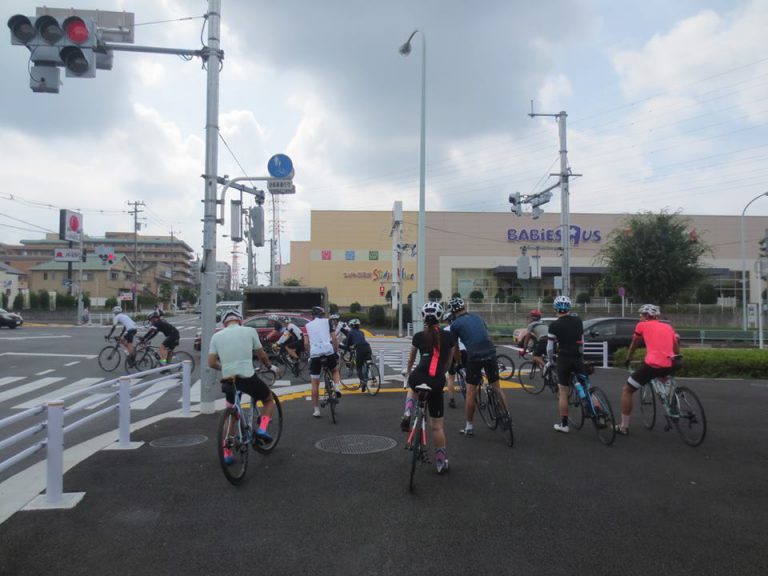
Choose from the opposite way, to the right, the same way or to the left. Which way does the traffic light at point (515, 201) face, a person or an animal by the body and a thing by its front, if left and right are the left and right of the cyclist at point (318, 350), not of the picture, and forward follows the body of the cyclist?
to the left

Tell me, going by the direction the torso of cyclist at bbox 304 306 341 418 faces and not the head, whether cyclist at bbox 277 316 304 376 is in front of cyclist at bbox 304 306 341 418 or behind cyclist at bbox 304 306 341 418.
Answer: in front

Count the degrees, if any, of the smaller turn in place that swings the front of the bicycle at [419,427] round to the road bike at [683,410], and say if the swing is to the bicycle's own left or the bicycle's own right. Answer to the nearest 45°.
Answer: approximately 45° to the bicycle's own right

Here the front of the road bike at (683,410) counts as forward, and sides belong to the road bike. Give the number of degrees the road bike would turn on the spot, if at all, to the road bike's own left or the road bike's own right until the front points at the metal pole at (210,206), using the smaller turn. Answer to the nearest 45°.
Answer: approximately 45° to the road bike's own left

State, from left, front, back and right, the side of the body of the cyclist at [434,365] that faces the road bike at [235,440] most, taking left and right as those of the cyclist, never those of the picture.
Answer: left

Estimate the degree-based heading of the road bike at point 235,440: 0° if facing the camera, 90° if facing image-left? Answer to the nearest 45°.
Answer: approximately 225°

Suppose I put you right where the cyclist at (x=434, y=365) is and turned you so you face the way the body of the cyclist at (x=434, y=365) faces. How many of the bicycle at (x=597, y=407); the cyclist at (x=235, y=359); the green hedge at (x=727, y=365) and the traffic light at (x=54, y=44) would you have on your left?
2

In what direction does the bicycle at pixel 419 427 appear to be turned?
away from the camera

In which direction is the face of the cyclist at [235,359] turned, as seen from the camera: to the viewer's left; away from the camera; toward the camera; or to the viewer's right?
away from the camera

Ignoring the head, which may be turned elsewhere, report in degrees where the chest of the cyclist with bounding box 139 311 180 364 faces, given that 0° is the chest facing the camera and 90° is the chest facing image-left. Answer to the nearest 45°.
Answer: approximately 90°

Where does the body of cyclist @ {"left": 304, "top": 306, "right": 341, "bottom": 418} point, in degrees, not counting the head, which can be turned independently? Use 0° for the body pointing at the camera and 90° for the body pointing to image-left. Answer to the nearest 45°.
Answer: approximately 180°

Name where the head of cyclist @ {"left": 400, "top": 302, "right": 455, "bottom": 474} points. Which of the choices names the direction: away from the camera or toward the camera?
away from the camera

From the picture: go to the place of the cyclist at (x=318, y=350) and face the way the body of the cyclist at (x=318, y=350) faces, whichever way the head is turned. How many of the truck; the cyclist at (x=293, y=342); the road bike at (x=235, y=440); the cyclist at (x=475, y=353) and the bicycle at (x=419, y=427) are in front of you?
2

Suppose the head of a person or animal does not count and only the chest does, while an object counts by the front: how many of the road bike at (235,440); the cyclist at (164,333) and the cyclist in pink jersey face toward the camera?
0

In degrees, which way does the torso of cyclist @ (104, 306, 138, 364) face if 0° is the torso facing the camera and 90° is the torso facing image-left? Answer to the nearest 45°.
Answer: approximately 90°

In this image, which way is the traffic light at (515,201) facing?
to the viewer's left

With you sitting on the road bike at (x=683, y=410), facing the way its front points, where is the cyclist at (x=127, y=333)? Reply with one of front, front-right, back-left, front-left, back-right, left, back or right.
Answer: front-left

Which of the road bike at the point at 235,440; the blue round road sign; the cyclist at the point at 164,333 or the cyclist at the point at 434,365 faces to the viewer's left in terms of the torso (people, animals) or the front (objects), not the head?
the cyclist at the point at 164,333
